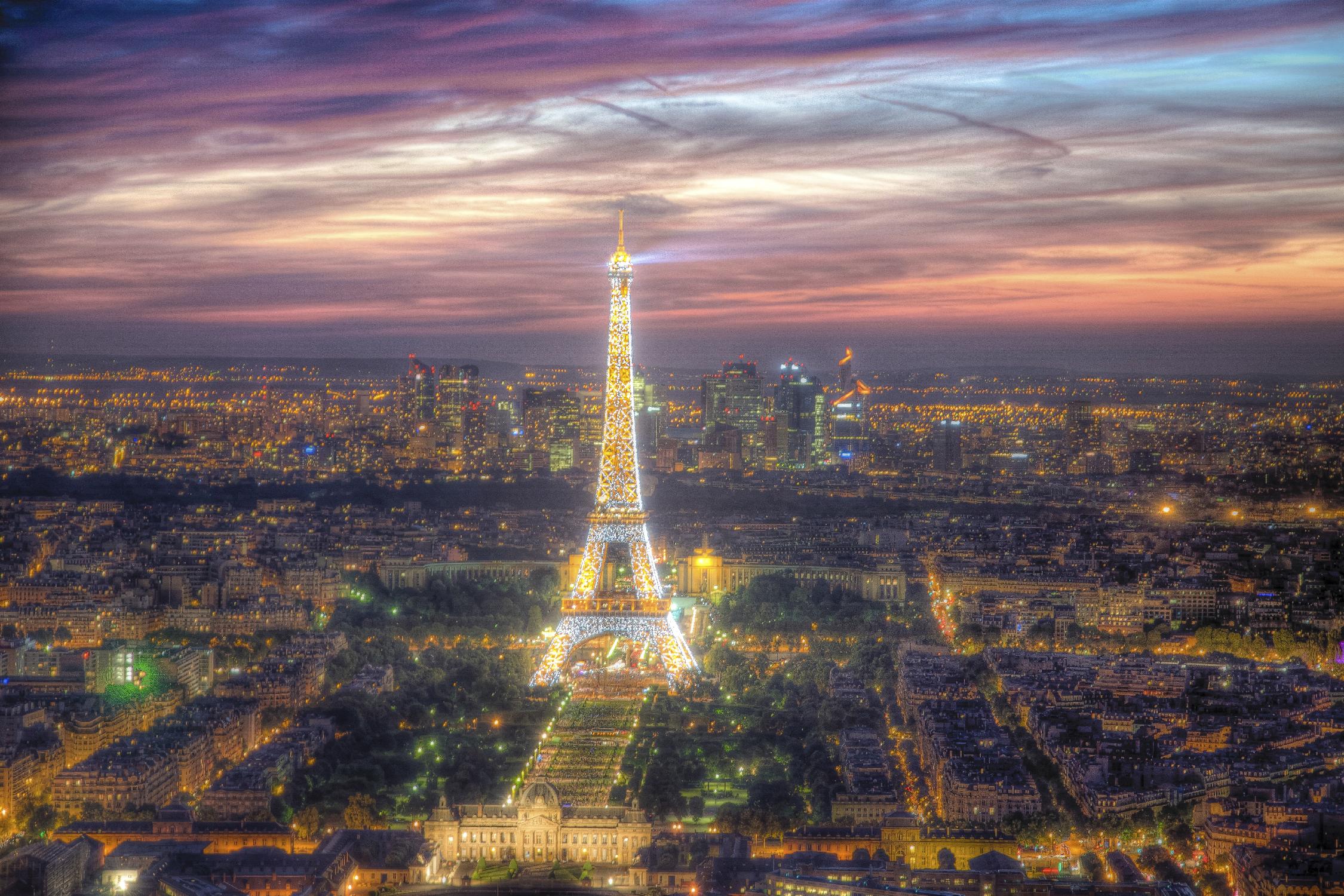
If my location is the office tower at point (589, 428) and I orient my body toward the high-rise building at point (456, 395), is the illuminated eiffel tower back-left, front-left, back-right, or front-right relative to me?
back-left

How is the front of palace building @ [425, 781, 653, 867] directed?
toward the camera

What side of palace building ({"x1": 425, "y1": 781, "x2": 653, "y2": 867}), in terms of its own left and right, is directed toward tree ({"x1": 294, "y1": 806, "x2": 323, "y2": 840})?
right

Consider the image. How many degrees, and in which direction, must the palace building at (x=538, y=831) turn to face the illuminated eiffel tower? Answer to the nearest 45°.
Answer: approximately 180°

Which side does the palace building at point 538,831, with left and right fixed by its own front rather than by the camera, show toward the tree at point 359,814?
right

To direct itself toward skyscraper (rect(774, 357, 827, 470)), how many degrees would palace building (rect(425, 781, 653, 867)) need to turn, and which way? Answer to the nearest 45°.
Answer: approximately 180°

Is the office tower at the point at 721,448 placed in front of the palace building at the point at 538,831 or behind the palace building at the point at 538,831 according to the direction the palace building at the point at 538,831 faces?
behind

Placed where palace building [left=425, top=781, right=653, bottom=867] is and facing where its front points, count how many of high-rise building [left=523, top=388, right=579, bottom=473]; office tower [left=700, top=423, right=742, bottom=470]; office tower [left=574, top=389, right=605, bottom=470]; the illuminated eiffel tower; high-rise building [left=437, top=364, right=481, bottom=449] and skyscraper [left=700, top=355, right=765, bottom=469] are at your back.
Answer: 6

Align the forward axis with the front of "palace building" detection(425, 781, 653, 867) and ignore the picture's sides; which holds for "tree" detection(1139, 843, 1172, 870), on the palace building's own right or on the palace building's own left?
on the palace building's own left

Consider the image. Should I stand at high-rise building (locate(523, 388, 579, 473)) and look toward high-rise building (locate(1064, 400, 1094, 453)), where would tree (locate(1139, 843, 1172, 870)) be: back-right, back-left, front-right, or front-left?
front-right

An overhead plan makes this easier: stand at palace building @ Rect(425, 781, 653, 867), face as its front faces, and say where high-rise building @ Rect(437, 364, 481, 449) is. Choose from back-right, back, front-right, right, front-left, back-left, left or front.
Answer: back

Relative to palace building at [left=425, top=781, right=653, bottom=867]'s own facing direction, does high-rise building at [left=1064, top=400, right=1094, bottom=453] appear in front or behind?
behind

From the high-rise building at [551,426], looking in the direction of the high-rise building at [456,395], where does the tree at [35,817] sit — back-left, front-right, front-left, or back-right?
back-left

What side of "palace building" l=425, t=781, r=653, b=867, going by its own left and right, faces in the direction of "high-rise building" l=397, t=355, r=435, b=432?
back

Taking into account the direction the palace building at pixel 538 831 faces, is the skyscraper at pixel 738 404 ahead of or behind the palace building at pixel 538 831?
behind

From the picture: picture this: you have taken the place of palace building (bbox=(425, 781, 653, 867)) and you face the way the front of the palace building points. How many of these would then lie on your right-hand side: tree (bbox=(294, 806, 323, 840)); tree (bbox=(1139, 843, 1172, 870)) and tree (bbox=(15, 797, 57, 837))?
2
